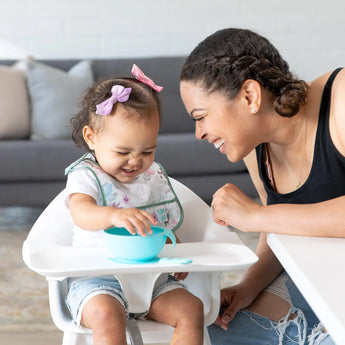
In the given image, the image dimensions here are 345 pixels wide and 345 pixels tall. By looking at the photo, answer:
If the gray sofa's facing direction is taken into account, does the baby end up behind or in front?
in front

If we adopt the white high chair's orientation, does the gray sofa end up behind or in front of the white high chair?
behind

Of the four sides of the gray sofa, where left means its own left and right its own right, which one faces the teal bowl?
front

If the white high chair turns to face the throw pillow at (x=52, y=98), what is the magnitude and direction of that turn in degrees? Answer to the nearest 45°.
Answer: approximately 180°

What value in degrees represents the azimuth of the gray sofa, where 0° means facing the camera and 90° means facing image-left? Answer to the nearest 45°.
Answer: approximately 0°

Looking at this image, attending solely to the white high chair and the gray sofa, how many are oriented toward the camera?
2

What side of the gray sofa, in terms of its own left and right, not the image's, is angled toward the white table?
front

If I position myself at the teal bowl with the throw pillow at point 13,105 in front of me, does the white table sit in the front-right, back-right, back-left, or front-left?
back-right

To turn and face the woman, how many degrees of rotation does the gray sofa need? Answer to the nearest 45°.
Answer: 0° — it already faces them

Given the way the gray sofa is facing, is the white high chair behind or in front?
in front

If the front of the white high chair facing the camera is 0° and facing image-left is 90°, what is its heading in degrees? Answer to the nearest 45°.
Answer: approximately 0°
